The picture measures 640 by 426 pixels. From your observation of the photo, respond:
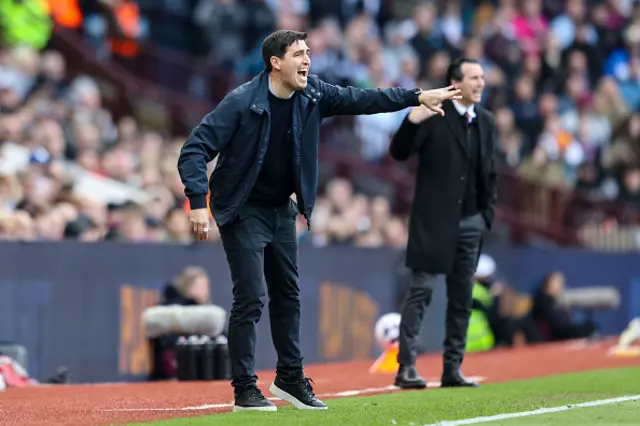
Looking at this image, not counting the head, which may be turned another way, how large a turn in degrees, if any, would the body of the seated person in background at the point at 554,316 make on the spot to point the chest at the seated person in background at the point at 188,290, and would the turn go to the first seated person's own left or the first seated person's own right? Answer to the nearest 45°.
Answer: approximately 135° to the first seated person's own right

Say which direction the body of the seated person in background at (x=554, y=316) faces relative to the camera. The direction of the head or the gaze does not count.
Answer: to the viewer's right

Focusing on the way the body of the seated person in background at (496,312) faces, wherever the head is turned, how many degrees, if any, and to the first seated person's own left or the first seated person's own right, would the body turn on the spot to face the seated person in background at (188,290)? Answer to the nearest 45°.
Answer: approximately 135° to the first seated person's own right

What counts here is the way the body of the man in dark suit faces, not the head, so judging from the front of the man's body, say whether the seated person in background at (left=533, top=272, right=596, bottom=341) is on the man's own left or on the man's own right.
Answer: on the man's own left
